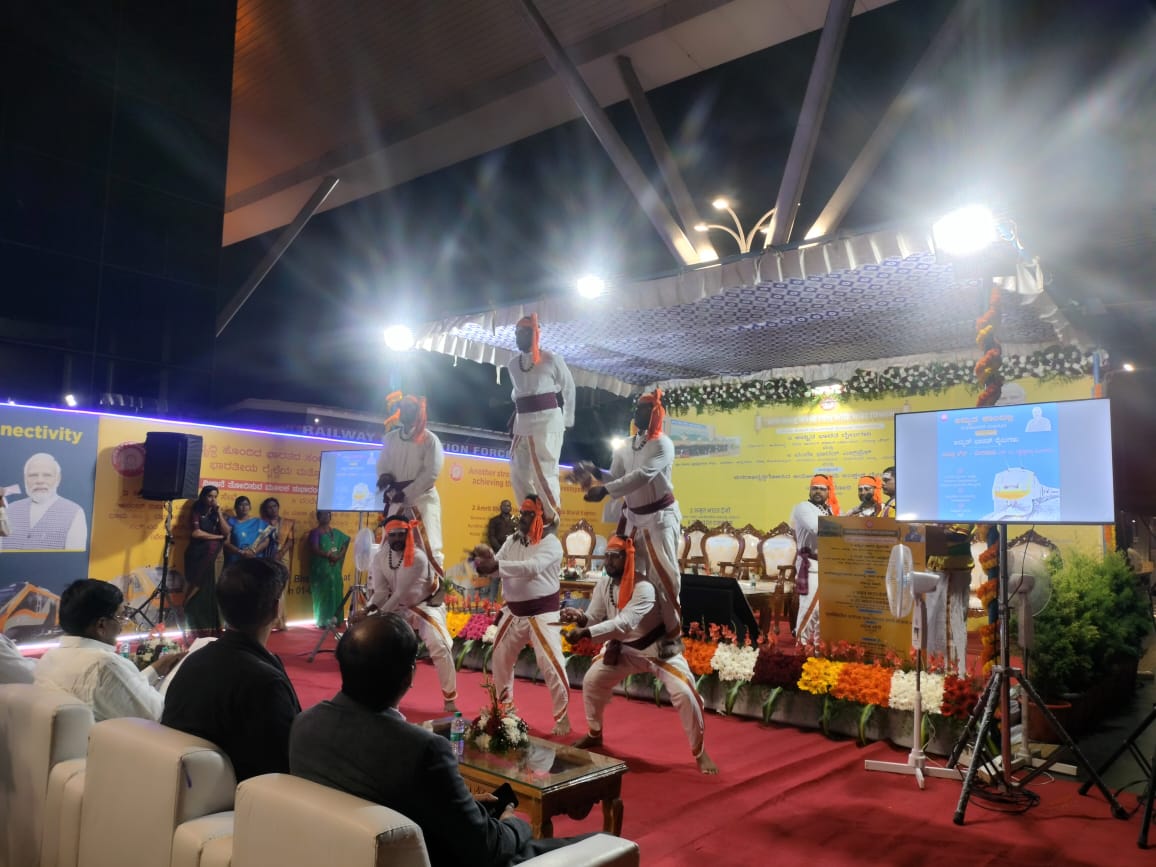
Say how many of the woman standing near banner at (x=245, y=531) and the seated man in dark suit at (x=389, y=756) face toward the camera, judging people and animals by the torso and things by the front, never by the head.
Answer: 1

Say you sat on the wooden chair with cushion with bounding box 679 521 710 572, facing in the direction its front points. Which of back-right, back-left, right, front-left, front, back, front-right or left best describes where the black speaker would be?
front-right

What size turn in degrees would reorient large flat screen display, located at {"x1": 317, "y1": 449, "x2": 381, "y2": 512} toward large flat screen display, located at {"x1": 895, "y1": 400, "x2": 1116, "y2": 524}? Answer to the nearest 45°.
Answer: approximately 45° to its left

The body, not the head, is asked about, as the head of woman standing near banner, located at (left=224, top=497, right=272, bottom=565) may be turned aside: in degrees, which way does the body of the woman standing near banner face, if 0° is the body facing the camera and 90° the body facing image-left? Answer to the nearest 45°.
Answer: approximately 0°

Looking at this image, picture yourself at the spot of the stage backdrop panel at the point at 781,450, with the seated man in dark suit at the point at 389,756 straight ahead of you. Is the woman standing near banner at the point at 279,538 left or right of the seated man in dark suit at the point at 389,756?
right

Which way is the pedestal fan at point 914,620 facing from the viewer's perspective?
to the viewer's left

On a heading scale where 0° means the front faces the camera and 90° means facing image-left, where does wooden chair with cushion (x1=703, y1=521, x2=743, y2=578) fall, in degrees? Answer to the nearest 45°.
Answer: approximately 45°

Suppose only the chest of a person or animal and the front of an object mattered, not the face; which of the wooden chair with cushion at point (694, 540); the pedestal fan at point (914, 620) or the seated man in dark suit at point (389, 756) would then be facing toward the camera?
the wooden chair with cushion

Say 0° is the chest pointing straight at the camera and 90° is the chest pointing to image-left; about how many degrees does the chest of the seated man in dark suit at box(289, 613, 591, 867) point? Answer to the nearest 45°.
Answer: approximately 225°

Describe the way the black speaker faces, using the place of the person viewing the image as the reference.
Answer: facing the viewer and to the right of the viewer

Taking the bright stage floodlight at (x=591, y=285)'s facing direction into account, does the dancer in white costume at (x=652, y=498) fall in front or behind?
in front
